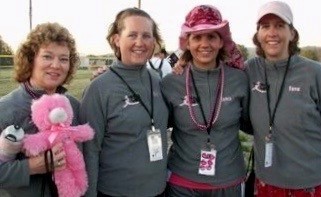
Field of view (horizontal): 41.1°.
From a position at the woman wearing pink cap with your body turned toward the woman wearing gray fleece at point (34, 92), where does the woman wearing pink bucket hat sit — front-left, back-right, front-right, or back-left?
front-right

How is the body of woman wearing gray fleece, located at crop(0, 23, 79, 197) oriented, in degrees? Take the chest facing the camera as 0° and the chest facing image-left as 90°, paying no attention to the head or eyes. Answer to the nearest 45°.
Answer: approximately 315°

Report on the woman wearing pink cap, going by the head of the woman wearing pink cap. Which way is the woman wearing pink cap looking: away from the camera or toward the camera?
toward the camera

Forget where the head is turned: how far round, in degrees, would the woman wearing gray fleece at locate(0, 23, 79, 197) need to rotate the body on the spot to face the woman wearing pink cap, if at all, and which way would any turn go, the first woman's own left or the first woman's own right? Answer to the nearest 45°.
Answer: approximately 45° to the first woman's own left

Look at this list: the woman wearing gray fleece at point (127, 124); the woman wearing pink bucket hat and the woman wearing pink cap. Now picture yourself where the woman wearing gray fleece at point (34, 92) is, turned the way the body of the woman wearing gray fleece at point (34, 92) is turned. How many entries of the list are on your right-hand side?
0

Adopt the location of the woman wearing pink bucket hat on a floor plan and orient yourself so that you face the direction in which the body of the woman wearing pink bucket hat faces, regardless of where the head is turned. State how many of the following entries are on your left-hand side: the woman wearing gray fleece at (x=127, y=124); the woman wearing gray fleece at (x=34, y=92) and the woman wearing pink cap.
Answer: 1

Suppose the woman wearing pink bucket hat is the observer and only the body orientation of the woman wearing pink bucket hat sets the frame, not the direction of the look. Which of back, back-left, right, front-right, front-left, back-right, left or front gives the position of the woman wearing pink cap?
left

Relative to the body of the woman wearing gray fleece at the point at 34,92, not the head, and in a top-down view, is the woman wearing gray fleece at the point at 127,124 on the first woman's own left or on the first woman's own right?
on the first woman's own left

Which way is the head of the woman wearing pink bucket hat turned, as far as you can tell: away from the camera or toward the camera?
toward the camera

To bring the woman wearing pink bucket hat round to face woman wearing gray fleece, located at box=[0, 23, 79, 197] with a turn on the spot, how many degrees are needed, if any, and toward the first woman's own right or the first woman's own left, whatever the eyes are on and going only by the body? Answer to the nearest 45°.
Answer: approximately 45° to the first woman's own right

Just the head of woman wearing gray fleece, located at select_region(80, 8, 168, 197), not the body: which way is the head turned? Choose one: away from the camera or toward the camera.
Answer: toward the camera

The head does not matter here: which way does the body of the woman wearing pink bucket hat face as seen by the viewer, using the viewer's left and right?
facing the viewer

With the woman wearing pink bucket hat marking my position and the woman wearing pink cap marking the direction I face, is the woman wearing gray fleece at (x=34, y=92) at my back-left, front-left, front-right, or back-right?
back-right

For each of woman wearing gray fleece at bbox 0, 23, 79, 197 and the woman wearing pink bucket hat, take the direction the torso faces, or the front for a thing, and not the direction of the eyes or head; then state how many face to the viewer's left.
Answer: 0
